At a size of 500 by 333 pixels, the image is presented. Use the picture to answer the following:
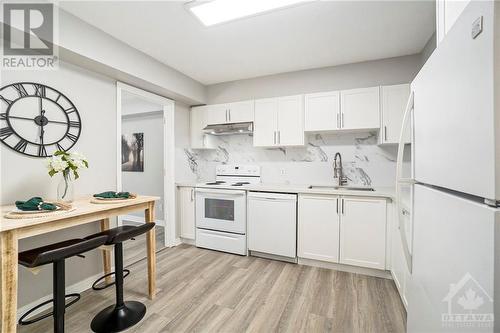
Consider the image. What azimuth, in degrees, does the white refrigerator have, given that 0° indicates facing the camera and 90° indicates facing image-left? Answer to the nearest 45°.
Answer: approximately 45°

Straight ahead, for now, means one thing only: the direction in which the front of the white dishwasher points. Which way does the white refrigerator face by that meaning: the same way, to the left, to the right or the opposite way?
to the right

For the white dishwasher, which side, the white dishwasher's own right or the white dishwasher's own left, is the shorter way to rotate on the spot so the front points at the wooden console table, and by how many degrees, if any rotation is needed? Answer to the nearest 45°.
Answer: approximately 45° to the white dishwasher's own right

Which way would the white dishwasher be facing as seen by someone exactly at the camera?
facing the viewer

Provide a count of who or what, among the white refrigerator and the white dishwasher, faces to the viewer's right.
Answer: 0

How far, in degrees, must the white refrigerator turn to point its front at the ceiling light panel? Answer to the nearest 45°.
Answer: approximately 45° to its right

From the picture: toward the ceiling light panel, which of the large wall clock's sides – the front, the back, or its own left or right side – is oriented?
front

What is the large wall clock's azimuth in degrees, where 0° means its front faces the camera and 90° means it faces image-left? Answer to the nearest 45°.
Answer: approximately 315°

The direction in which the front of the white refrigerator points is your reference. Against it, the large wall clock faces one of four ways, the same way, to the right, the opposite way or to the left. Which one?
the opposite way

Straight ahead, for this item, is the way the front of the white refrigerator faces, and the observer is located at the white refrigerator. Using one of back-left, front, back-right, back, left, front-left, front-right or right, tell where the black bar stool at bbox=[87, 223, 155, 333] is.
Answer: front-right

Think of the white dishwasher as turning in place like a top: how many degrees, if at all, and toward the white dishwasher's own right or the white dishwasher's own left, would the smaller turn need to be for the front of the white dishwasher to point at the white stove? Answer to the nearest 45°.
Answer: approximately 90° to the white dishwasher's own right

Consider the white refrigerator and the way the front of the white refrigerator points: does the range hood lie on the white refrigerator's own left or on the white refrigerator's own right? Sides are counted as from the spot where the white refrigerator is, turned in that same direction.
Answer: on the white refrigerator's own right

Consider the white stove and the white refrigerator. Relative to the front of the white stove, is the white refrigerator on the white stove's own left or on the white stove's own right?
on the white stove's own left

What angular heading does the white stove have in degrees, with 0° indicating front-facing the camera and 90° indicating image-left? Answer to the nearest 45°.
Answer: approximately 45°

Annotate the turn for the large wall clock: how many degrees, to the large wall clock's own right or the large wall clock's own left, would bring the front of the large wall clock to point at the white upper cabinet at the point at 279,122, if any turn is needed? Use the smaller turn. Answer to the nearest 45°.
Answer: approximately 45° to the large wall clock's own left

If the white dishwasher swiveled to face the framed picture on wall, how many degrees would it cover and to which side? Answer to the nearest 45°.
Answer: approximately 135° to its right
